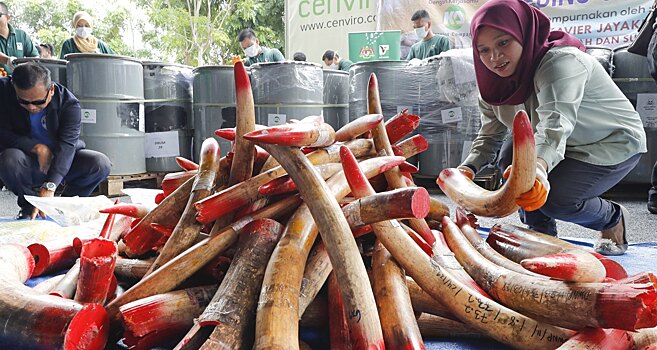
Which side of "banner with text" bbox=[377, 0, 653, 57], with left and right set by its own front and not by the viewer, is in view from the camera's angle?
front

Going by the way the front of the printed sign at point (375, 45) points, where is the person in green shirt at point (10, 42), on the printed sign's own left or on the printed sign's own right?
on the printed sign's own right

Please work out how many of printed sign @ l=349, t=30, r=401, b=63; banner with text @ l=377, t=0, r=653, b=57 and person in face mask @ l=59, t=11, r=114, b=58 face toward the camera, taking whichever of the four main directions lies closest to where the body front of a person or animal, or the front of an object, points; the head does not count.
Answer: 3

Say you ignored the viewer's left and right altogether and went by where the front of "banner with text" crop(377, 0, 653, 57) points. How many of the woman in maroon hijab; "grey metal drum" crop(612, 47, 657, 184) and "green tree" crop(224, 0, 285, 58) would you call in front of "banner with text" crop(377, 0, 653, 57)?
2

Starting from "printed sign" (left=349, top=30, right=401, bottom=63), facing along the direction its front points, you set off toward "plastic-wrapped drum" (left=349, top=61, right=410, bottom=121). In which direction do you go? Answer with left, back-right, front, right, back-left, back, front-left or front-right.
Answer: front

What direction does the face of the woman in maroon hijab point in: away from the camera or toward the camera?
toward the camera

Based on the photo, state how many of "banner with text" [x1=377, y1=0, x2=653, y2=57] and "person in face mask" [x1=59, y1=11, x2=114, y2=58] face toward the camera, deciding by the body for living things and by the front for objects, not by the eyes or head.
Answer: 2

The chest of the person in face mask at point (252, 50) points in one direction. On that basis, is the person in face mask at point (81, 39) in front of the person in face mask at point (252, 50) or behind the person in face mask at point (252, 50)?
in front

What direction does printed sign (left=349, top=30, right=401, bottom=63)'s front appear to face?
toward the camera

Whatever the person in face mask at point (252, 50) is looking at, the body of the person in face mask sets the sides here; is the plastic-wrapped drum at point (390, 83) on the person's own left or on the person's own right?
on the person's own left

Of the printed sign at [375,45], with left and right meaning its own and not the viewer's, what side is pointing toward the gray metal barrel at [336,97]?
front

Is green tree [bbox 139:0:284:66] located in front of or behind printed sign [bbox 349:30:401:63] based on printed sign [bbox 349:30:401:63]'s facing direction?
behind

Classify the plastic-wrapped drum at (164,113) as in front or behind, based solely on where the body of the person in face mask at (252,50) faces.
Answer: in front
